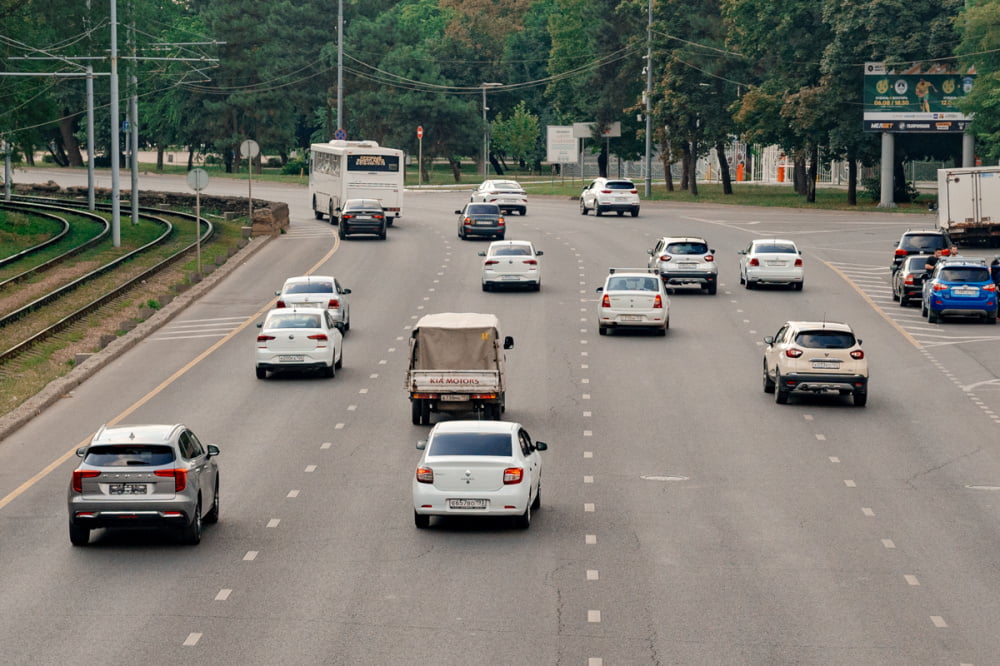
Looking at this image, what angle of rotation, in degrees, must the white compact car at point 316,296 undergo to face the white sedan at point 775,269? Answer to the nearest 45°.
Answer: approximately 45° to its right

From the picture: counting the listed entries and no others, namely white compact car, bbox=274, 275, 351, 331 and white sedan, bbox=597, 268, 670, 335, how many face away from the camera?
2

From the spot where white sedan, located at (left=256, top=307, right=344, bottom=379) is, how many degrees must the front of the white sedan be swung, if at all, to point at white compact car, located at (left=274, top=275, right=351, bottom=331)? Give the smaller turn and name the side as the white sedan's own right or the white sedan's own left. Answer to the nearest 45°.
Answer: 0° — it already faces it

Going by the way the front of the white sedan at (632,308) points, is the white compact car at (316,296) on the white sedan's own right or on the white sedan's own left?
on the white sedan's own left

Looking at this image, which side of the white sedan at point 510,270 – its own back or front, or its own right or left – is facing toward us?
back

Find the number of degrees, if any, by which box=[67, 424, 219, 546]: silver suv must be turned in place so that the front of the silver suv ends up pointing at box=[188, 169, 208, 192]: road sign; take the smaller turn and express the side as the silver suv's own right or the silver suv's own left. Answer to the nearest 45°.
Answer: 0° — it already faces it

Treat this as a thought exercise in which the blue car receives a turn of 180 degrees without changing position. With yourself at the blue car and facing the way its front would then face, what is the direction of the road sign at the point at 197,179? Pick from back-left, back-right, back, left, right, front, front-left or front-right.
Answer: right

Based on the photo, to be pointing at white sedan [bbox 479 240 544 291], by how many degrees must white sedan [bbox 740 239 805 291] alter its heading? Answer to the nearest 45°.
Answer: approximately 90° to its left

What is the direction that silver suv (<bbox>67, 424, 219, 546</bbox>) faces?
away from the camera

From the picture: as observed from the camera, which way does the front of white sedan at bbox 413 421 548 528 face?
facing away from the viewer

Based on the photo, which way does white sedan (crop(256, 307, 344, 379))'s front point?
away from the camera

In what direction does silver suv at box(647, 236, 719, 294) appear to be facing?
away from the camera

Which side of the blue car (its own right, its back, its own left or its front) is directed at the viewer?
back

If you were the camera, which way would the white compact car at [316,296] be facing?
facing away from the viewer

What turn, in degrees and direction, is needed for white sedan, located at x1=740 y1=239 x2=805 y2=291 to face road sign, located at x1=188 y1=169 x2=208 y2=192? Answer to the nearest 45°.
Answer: approximately 90° to its left

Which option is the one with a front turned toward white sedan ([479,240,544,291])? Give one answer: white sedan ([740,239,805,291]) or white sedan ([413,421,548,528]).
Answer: white sedan ([413,421,548,528])

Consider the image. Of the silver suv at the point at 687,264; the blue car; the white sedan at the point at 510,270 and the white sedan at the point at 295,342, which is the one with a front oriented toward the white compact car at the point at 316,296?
the white sedan at the point at 295,342
